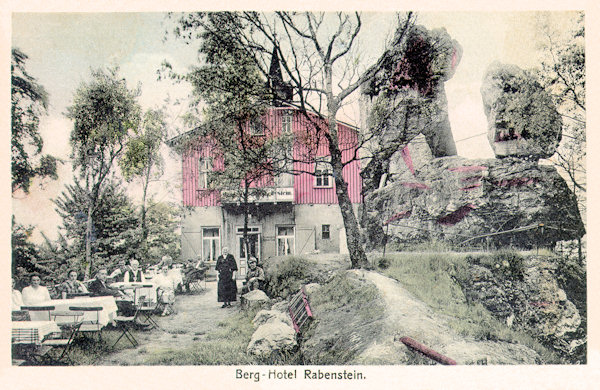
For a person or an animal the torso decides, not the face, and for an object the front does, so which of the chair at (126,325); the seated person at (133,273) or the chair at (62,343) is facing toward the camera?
the seated person

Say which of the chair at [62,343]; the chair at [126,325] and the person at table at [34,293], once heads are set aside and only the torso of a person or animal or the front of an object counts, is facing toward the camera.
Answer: the person at table

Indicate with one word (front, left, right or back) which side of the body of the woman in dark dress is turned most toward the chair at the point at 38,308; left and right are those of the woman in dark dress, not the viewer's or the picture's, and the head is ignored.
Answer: right

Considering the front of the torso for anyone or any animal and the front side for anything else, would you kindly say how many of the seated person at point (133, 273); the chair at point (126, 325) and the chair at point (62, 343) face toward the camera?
1

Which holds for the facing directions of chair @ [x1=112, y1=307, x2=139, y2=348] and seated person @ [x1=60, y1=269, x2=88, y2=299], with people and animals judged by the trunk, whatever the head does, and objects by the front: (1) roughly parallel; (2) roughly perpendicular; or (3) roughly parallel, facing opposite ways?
roughly perpendicular

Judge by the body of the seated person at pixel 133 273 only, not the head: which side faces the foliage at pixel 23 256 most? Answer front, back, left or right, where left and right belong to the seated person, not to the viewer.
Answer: right

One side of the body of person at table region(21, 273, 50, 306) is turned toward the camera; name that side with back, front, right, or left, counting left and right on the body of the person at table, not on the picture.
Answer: front

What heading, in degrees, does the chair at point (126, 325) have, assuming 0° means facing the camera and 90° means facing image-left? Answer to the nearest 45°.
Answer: approximately 90°
